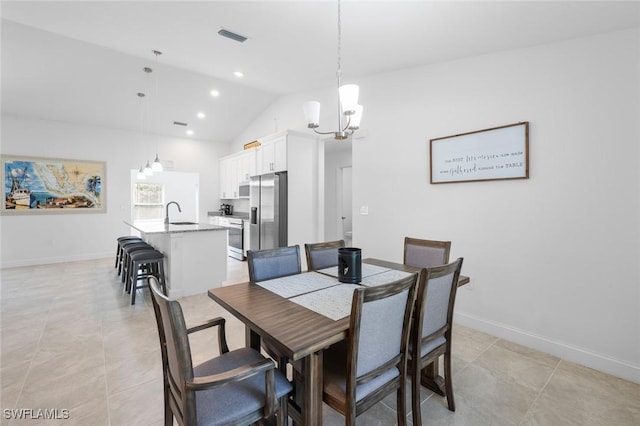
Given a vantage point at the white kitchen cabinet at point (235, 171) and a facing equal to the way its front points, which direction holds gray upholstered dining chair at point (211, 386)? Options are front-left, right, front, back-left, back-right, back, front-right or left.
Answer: front-left

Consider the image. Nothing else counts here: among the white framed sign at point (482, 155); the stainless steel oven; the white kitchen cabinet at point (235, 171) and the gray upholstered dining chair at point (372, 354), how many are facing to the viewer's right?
0

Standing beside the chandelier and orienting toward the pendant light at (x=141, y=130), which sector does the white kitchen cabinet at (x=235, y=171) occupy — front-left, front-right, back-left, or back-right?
front-right

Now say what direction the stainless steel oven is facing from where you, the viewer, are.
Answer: facing the viewer and to the left of the viewer

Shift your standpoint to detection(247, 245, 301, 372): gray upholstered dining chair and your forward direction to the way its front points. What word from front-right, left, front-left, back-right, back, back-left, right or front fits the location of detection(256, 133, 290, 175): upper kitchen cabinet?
back-left

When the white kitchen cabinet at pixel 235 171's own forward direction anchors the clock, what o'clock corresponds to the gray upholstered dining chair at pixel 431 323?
The gray upholstered dining chair is roughly at 10 o'clock from the white kitchen cabinet.

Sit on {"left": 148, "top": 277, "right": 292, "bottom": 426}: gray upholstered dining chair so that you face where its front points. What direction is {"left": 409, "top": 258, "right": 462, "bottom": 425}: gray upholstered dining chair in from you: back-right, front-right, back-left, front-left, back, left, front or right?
front-right

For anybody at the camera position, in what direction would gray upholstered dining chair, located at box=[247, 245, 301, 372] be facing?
facing the viewer and to the right of the viewer

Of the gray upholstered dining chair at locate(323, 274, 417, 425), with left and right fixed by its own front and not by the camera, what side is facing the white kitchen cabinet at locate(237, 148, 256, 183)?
front

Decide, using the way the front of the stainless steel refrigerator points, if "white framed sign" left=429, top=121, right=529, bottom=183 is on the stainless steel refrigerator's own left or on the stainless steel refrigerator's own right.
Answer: on the stainless steel refrigerator's own left

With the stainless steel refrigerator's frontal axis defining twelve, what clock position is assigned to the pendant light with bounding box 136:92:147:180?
The pendant light is roughly at 2 o'clock from the stainless steel refrigerator.

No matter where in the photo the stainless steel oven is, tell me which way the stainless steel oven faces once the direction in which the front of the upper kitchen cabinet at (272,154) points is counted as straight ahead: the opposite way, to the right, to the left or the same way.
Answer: the same way

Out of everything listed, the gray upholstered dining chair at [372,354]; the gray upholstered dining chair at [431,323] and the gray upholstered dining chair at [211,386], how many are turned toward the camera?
0

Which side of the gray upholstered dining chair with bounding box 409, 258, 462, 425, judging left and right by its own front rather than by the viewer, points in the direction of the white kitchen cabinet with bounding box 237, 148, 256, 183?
front

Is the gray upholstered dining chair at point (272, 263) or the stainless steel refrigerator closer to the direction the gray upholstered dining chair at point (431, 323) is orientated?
the stainless steel refrigerator

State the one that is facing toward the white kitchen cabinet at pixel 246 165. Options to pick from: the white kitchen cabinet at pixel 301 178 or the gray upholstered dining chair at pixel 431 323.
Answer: the gray upholstered dining chair

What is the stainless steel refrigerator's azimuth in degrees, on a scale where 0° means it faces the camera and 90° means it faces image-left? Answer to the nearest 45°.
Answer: approximately 45°

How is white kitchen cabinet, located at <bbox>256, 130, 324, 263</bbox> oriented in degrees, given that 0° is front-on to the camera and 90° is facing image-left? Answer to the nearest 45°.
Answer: approximately 45°
